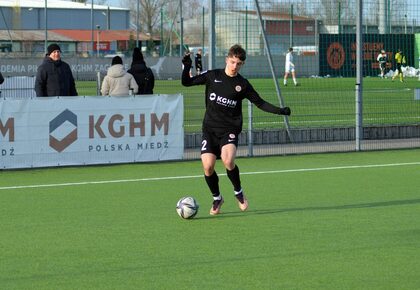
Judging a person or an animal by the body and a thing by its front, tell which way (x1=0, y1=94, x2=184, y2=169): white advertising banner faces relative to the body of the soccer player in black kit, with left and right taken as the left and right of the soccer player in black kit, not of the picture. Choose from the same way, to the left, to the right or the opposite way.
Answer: the same way

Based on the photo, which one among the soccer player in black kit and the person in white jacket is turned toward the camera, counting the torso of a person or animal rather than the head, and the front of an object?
the soccer player in black kit

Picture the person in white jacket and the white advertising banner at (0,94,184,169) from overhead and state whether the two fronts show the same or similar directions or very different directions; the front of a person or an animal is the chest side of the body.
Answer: very different directions

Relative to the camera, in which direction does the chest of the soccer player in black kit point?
toward the camera

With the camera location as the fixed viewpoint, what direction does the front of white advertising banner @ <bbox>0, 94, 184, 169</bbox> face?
facing the viewer

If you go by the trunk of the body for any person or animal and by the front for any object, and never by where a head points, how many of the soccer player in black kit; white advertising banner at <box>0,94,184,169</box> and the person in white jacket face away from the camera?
1

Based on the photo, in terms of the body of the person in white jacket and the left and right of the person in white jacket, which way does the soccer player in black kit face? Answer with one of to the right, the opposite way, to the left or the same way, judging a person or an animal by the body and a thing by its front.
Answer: the opposite way

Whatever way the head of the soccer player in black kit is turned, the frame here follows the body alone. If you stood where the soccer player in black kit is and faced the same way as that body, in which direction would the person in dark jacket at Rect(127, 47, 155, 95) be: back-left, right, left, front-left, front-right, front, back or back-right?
back

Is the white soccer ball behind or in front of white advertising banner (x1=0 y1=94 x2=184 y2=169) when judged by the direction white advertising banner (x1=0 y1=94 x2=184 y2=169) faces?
in front

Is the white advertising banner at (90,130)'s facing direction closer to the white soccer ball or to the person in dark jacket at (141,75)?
the white soccer ball

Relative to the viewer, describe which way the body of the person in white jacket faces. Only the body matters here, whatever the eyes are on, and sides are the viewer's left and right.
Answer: facing away from the viewer

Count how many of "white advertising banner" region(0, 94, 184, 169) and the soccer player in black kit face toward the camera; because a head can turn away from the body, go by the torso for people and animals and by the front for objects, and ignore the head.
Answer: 2
